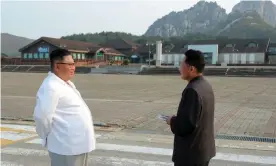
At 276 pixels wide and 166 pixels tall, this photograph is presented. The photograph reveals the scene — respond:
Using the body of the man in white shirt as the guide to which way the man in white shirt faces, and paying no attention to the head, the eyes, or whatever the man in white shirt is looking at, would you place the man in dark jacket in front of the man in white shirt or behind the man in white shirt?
in front

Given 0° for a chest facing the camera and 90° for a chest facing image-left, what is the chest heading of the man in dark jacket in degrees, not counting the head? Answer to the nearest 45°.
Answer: approximately 135°

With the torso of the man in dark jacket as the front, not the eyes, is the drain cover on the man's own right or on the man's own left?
on the man's own right

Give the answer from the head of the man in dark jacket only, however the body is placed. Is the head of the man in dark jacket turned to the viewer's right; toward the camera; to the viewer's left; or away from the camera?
to the viewer's left

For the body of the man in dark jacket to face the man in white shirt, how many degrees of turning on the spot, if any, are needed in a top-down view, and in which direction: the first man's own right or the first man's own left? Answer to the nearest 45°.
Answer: approximately 45° to the first man's own left

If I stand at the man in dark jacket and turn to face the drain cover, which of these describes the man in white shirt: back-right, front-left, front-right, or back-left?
back-left

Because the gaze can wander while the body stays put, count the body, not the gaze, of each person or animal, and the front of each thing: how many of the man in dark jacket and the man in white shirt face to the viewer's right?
1

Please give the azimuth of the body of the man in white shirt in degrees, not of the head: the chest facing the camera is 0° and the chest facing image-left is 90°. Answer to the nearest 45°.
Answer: approximately 270°

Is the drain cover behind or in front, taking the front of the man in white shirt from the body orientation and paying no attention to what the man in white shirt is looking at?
in front
